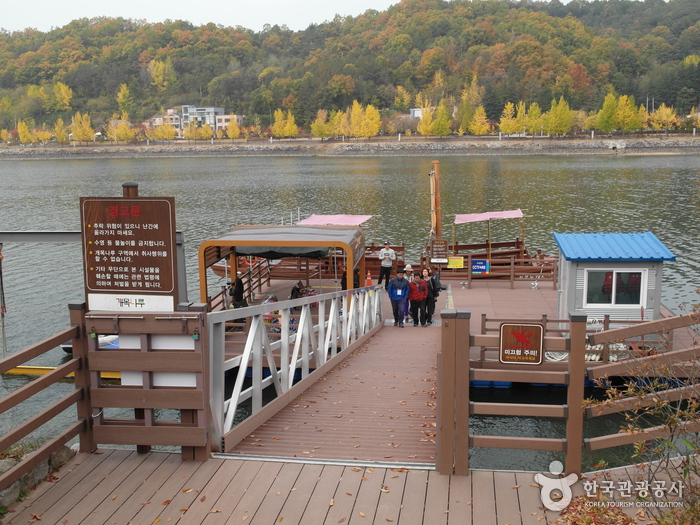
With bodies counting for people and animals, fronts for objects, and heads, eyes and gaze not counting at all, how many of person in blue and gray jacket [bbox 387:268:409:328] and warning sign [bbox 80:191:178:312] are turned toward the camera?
2

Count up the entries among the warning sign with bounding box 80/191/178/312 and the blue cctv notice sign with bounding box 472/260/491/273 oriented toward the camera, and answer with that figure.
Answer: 2

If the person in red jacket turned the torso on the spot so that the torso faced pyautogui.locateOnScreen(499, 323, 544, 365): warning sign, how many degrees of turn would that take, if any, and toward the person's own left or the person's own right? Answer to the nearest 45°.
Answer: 0° — they already face it

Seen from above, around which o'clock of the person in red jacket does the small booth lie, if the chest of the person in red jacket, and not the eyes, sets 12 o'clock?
The small booth is roughly at 10 o'clock from the person in red jacket.

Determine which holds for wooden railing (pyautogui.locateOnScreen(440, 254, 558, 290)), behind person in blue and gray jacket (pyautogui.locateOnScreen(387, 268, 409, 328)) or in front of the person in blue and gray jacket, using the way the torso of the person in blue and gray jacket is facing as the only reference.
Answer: behind

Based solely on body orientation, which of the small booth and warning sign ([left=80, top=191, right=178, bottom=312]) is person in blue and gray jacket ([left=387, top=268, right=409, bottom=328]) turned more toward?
the warning sign

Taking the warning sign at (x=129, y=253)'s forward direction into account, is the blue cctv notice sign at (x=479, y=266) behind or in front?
behind

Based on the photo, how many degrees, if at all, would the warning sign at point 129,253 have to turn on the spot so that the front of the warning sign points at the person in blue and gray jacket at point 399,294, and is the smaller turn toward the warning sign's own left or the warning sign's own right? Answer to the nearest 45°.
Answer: approximately 135° to the warning sign's own left
